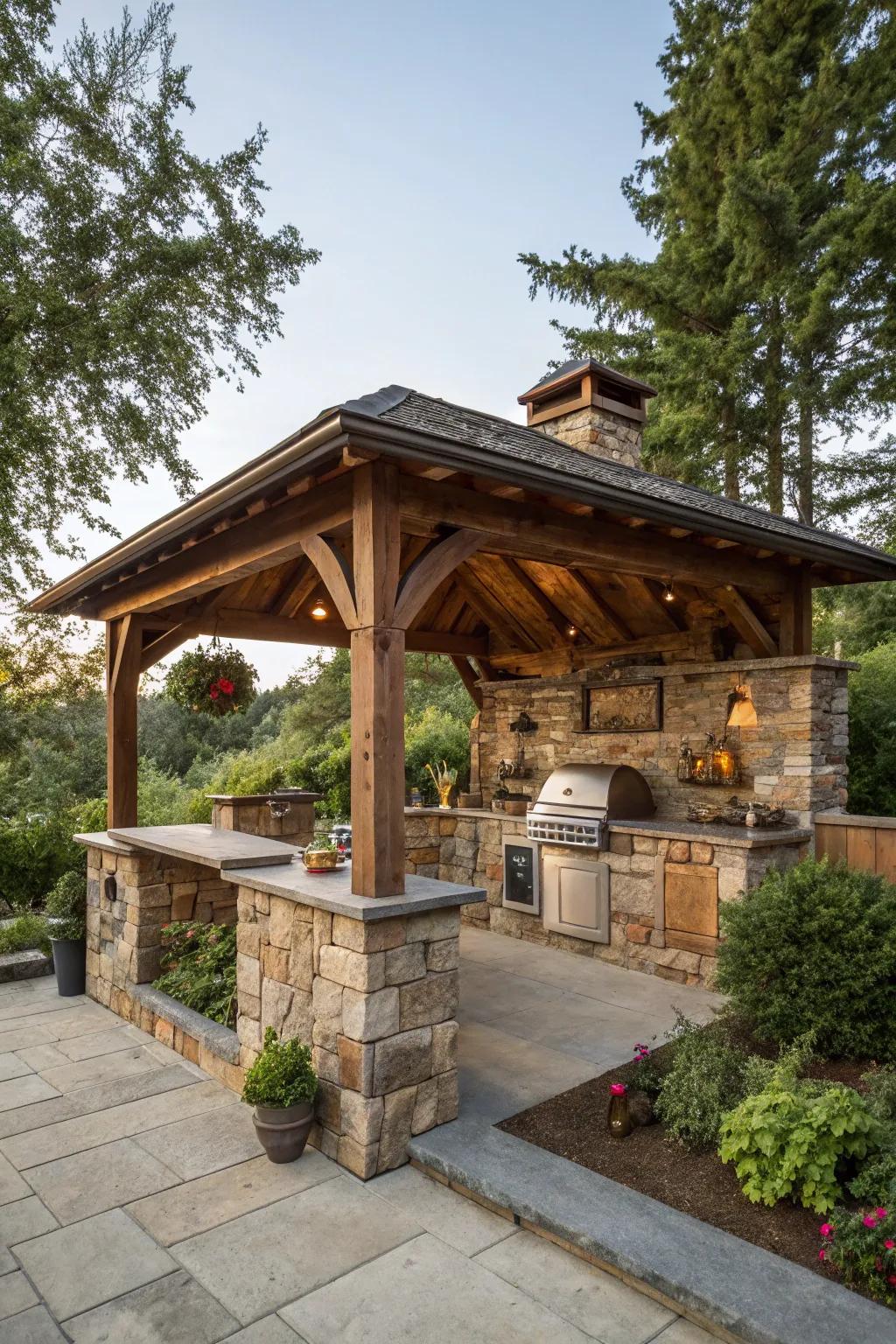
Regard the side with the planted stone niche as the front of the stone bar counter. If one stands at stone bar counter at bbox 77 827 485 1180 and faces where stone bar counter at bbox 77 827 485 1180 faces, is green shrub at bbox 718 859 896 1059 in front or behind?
behind

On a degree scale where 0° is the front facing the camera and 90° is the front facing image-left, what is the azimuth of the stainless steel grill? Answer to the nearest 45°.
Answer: approximately 45°

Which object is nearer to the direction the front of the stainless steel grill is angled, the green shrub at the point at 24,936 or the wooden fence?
the green shrub

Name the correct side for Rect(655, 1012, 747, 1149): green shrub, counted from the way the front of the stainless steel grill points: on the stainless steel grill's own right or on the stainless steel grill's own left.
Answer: on the stainless steel grill's own left

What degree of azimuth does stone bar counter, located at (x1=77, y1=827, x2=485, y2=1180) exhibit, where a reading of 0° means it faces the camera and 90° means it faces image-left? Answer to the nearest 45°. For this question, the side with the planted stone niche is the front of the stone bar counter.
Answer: approximately 45°

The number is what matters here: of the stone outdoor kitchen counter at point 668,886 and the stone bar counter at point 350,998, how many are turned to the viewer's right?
0

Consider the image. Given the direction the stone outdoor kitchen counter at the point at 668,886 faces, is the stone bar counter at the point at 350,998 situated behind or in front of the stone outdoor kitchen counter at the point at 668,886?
in front

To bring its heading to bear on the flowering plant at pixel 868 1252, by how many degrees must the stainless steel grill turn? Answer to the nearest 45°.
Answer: approximately 45° to its left

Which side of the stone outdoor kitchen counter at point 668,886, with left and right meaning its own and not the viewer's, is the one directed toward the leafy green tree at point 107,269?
right
